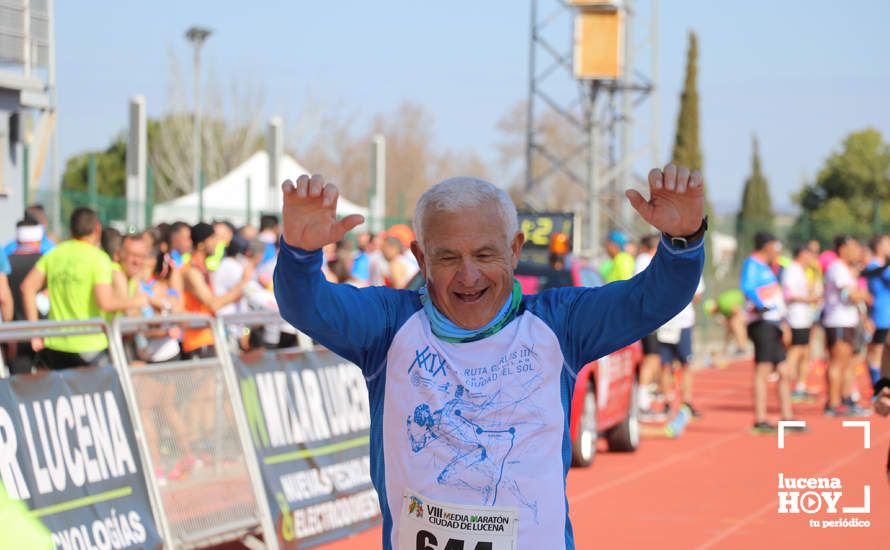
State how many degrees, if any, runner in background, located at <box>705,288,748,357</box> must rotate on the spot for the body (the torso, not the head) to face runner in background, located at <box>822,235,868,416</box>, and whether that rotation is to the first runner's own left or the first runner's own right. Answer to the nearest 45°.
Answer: approximately 90° to the first runner's own left

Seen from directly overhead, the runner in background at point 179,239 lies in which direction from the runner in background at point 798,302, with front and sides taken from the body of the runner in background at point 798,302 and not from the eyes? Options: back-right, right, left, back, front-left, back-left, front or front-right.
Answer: back-right

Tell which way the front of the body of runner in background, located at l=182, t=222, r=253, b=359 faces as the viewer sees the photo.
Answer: to the viewer's right

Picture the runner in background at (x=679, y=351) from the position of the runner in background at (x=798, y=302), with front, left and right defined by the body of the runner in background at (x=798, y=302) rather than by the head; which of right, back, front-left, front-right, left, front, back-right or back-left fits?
back-right

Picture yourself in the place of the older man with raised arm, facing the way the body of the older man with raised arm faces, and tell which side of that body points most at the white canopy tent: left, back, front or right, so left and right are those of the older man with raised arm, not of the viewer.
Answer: back

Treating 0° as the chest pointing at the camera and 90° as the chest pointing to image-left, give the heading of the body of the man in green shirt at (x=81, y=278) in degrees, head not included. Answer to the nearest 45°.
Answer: approximately 225°
